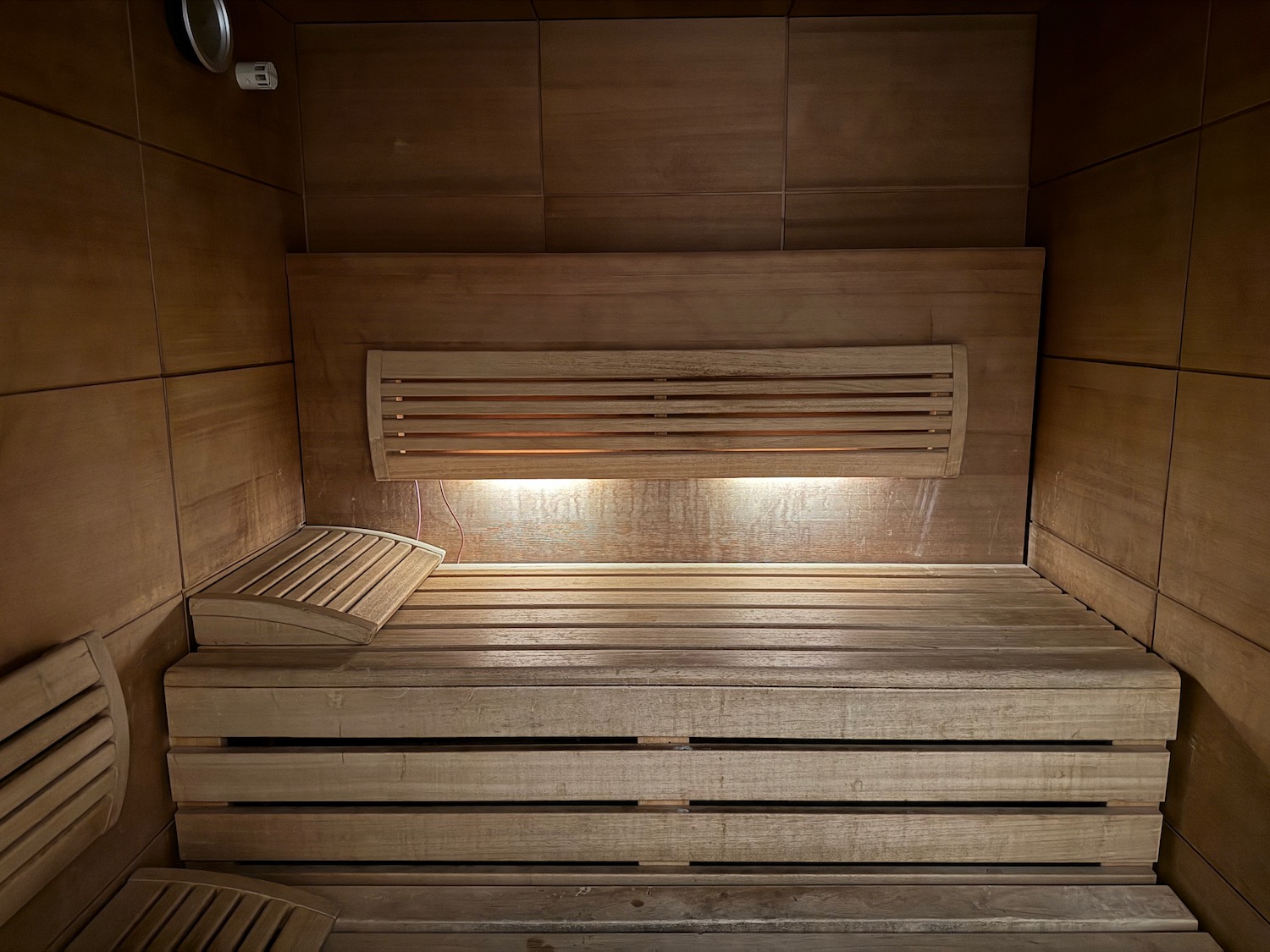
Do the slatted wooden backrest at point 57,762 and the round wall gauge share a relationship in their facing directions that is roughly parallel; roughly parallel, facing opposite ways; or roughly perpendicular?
roughly parallel

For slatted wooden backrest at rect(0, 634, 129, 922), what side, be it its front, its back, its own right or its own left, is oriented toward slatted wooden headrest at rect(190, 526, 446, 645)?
left

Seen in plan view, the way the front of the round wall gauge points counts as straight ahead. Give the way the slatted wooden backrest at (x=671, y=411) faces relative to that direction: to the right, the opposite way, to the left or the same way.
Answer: to the right

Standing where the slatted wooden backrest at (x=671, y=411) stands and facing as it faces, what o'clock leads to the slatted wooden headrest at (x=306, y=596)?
the slatted wooden headrest at (x=306, y=596) is roughly at 2 o'clock from the slatted wooden backrest at (x=671, y=411).

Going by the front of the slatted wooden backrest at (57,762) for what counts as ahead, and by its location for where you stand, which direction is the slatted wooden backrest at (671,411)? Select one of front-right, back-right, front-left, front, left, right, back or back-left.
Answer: front-left

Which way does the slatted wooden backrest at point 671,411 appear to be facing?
toward the camera

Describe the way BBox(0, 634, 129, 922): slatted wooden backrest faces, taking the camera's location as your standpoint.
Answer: facing the viewer and to the right of the viewer

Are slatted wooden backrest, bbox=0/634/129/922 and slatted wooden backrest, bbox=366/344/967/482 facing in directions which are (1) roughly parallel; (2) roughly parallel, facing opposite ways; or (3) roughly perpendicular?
roughly perpendicular

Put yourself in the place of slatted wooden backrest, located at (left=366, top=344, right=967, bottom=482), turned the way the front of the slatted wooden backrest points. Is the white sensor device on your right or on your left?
on your right

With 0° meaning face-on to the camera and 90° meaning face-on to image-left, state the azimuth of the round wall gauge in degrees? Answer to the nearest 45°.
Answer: approximately 315°

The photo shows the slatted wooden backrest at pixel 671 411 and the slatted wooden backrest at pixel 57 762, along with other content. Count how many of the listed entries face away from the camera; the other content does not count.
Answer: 0
